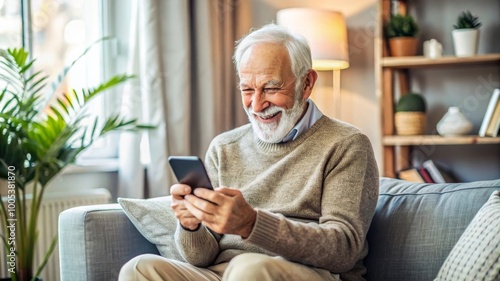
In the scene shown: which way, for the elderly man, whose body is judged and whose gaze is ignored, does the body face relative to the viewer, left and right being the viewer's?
facing the viewer and to the left of the viewer

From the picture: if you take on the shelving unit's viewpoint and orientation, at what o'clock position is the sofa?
The sofa is roughly at 12 o'clock from the shelving unit.

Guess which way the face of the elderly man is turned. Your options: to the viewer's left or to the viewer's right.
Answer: to the viewer's left

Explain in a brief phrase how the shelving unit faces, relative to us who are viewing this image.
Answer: facing the viewer

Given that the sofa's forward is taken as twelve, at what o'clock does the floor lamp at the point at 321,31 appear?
The floor lamp is roughly at 6 o'clock from the sofa.

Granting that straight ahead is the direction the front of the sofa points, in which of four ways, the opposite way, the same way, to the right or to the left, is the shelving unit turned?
the same way

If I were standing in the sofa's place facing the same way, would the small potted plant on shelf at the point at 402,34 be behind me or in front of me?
behind

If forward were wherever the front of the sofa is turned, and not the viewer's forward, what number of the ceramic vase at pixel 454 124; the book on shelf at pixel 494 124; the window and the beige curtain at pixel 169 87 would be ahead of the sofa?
0

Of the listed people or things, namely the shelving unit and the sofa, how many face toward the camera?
2

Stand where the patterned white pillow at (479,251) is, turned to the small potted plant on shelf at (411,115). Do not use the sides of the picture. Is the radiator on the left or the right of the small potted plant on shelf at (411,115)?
left

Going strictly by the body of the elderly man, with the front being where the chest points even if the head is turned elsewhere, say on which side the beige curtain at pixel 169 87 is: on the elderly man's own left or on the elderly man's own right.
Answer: on the elderly man's own right

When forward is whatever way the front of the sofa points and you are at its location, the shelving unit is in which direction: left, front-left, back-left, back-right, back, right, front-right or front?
back

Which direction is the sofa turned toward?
toward the camera
